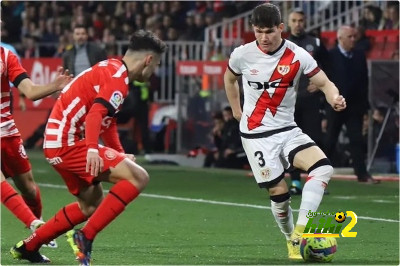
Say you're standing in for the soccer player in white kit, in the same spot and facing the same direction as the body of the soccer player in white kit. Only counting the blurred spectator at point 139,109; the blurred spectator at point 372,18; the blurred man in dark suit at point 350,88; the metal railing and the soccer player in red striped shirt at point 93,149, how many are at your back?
4

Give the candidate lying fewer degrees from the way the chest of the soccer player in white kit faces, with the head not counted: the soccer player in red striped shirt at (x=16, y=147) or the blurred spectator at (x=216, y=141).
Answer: the soccer player in red striped shirt

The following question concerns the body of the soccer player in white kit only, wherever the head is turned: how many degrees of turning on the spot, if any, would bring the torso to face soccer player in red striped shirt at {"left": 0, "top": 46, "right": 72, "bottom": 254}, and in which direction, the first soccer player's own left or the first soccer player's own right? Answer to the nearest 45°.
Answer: approximately 90° to the first soccer player's own right

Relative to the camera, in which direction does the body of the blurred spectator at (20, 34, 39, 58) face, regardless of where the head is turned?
toward the camera

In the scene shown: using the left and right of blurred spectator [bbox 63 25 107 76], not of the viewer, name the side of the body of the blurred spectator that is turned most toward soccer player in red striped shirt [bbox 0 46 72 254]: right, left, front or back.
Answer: front

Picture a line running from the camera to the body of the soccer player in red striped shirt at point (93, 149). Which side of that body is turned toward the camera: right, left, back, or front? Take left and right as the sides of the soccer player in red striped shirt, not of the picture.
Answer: right

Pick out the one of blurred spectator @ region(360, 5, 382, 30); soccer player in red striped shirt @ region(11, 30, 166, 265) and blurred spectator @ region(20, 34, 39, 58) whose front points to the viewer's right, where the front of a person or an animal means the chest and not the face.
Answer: the soccer player in red striped shirt

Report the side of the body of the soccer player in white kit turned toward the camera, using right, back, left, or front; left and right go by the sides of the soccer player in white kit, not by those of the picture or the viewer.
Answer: front

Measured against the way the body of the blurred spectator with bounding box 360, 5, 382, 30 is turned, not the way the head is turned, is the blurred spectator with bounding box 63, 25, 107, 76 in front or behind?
in front

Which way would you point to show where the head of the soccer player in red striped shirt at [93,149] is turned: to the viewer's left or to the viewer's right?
to the viewer's right

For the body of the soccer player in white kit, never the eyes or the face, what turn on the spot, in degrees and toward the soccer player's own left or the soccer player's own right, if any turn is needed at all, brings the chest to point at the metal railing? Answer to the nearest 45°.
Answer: approximately 180°

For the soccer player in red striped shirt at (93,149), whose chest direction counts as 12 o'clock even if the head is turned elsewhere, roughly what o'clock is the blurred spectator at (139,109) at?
The blurred spectator is roughly at 9 o'clock from the soccer player in red striped shirt.

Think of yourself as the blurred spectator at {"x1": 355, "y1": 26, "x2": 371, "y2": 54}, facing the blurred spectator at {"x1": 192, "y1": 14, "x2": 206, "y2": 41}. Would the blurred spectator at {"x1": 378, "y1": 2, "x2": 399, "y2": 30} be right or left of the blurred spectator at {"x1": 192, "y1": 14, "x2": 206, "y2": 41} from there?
right

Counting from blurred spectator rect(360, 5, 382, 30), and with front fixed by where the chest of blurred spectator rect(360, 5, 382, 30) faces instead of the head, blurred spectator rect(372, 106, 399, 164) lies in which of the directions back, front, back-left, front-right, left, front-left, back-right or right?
front-left

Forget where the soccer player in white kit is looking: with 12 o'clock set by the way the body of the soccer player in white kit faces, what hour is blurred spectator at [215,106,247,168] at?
The blurred spectator is roughly at 6 o'clock from the soccer player in white kit.

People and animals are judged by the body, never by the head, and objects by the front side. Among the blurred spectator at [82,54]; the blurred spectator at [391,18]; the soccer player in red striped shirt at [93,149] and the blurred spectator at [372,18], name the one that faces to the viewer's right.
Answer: the soccer player in red striped shirt
